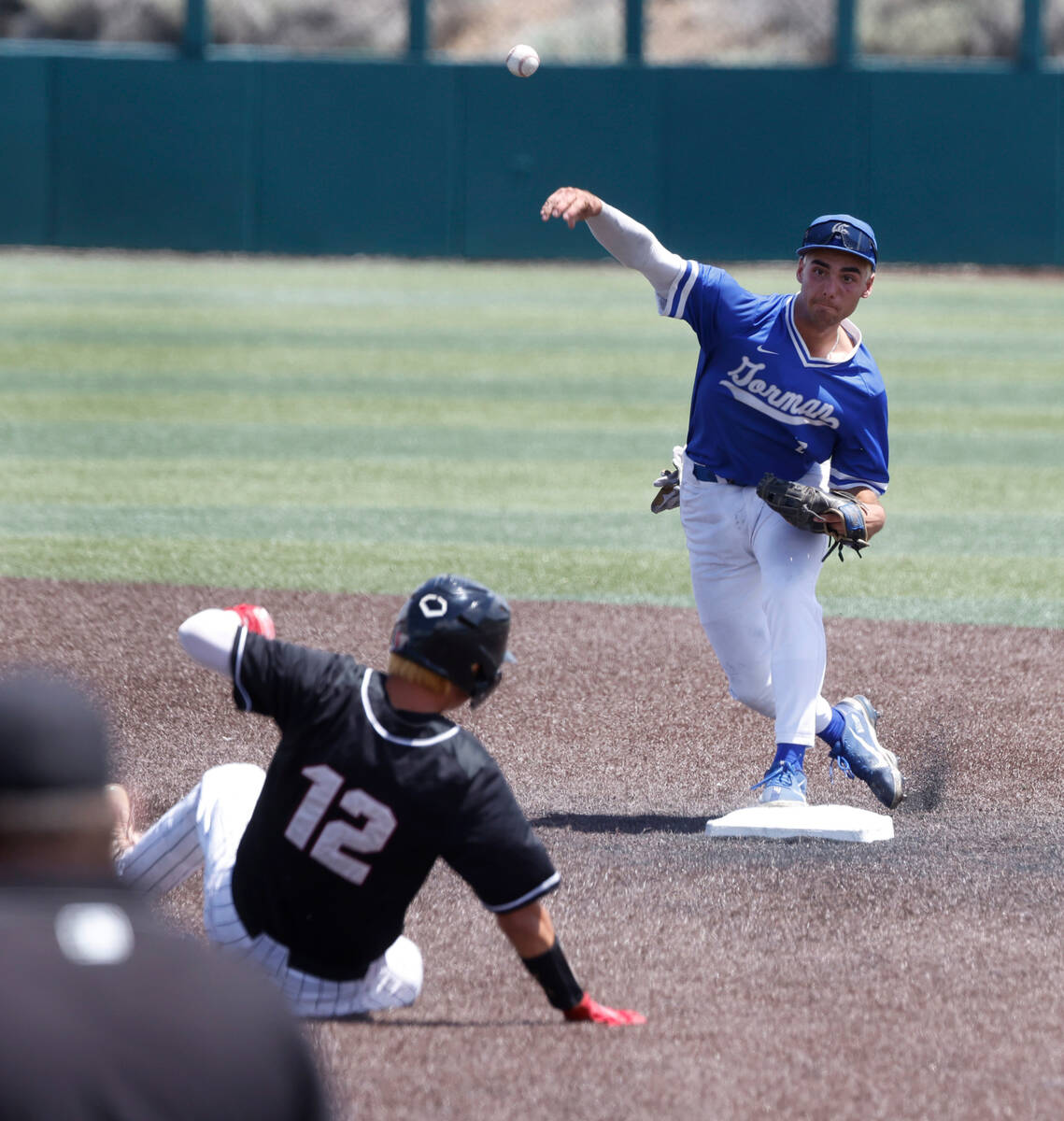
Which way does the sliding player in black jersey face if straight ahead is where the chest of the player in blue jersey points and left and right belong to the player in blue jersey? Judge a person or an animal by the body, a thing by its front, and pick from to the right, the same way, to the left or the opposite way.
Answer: the opposite way

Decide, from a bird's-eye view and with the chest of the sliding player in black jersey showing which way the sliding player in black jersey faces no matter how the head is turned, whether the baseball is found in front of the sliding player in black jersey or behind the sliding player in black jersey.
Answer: in front

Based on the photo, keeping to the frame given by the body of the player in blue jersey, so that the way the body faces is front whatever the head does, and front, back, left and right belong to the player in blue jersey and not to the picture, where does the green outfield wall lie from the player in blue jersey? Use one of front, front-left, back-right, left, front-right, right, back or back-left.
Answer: back

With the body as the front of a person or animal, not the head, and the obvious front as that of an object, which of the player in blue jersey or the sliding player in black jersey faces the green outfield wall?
the sliding player in black jersey

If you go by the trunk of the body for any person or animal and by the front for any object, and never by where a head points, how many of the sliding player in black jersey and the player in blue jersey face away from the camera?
1

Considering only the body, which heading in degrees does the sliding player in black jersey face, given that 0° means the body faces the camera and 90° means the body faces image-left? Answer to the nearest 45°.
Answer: approximately 180°

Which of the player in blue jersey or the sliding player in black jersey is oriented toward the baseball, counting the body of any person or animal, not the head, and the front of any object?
the sliding player in black jersey

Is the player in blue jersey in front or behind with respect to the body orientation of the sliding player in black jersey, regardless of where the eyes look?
in front

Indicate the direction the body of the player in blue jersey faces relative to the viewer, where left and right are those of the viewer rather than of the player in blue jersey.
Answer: facing the viewer

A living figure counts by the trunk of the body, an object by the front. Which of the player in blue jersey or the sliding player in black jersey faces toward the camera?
the player in blue jersey

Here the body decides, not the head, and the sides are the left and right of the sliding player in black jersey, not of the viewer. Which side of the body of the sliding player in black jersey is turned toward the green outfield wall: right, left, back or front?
front
